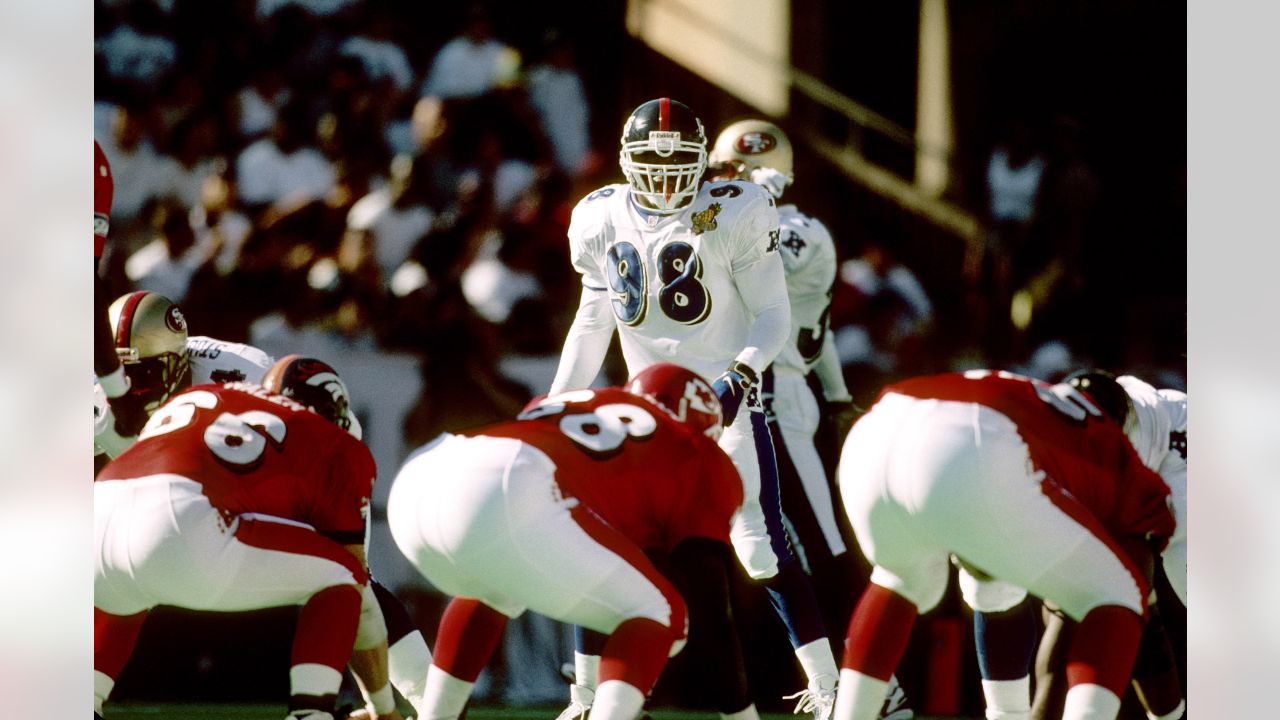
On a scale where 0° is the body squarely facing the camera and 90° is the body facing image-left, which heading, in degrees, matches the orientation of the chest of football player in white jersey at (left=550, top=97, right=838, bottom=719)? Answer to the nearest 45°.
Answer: approximately 0°

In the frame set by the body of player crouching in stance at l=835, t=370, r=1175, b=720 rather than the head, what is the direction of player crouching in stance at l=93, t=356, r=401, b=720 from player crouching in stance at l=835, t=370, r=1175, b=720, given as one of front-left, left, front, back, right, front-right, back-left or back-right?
back-left

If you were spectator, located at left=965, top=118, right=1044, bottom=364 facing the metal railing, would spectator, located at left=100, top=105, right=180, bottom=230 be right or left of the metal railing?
left

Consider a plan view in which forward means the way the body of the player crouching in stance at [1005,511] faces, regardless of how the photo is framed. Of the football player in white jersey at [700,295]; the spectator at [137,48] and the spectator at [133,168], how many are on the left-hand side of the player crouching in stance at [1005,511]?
3

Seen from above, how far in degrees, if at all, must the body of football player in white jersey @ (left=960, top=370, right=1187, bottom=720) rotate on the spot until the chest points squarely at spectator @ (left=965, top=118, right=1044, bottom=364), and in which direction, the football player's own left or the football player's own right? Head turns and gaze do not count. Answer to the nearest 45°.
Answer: approximately 135° to the football player's own right

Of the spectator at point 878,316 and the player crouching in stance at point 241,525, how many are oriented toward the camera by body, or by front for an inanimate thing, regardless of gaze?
1

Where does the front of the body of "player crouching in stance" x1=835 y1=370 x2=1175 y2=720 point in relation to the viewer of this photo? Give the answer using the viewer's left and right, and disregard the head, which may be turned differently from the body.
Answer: facing away from the viewer and to the right of the viewer

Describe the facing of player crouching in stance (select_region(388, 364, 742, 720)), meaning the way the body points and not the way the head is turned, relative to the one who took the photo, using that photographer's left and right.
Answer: facing away from the viewer and to the right of the viewer

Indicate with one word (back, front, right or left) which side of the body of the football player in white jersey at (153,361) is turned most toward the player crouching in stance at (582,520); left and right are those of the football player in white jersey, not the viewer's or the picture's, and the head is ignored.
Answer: left
